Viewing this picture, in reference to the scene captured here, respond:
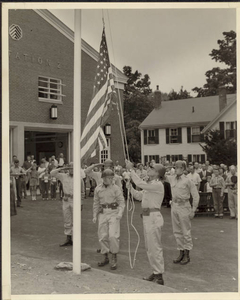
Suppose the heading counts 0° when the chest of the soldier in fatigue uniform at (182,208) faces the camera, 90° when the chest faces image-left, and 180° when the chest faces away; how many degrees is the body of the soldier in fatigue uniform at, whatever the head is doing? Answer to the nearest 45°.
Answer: approximately 45°

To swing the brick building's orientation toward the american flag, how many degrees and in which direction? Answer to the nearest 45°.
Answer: approximately 45° to its right

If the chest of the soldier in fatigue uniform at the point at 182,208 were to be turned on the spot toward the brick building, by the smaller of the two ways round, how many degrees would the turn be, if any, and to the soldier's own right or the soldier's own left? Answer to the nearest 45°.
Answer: approximately 90° to the soldier's own right

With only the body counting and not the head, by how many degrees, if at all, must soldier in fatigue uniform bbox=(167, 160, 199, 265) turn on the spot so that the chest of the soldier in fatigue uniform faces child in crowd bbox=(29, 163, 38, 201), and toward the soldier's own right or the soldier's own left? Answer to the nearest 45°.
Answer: approximately 90° to the soldier's own right

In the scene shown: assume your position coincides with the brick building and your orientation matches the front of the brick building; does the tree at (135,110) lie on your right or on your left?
on your left

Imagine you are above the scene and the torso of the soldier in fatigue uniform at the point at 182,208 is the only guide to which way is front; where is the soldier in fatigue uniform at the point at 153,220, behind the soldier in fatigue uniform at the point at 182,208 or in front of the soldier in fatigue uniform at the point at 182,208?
in front

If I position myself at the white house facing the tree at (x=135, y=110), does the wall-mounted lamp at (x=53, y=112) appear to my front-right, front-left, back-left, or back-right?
front-left

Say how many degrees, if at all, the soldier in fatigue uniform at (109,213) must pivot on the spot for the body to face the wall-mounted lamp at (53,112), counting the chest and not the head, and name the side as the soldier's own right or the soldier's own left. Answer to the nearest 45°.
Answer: approximately 180°

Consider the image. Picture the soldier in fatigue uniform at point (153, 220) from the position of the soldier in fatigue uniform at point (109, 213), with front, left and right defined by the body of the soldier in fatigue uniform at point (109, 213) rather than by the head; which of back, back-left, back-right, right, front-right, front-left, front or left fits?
front-left

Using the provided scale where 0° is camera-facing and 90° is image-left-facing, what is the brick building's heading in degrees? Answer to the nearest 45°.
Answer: approximately 315°
